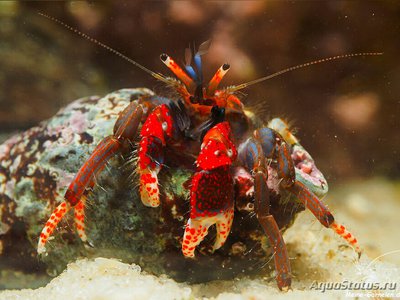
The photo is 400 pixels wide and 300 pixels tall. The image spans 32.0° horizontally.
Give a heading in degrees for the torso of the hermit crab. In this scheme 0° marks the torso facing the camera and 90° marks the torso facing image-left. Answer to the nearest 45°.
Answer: approximately 0°
